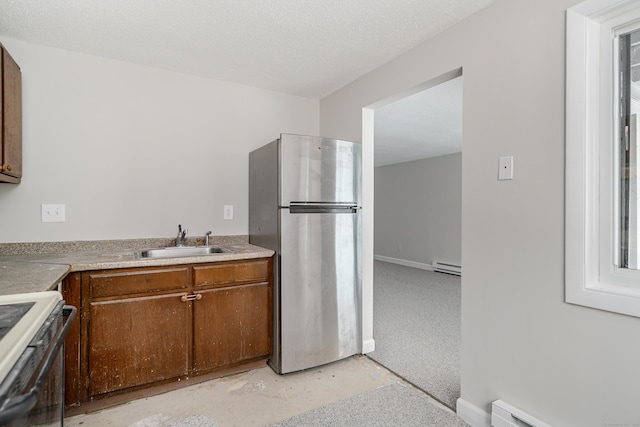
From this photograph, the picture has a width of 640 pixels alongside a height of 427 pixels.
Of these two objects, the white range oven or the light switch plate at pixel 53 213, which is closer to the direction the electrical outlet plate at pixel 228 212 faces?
the white range oven

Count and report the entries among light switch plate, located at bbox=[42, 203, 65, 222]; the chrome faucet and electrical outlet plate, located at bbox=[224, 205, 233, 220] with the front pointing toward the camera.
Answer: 3

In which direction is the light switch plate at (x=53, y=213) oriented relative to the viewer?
toward the camera

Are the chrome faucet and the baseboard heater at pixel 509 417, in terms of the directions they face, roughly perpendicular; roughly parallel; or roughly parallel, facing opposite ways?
roughly perpendicular

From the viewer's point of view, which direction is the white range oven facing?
to the viewer's right

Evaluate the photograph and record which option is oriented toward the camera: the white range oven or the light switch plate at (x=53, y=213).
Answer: the light switch plate

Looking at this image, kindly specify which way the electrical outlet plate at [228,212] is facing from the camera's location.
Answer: facing the viewer

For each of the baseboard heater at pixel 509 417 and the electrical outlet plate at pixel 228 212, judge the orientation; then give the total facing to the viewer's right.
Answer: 0

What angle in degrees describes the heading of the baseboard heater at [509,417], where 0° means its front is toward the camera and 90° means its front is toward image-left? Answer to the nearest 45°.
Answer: approximately 45°

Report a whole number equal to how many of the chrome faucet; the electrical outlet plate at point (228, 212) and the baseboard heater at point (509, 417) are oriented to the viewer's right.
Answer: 0

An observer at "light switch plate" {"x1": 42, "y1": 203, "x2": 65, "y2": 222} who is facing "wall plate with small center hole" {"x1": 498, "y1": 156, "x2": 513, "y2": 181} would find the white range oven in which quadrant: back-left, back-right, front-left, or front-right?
front-right

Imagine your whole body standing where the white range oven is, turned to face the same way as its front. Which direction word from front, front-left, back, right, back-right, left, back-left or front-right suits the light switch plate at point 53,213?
left

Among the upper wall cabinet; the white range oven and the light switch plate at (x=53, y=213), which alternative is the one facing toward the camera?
the light switch plate

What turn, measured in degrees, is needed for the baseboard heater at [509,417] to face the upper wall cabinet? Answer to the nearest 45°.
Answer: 0° — it already faces it

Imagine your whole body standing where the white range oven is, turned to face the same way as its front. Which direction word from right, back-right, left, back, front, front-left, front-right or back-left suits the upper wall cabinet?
left

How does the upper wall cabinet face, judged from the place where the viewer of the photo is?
facing to the right of the viewer
